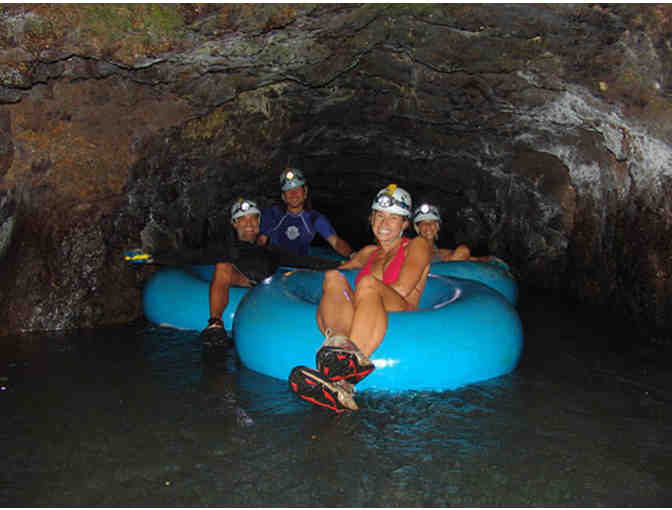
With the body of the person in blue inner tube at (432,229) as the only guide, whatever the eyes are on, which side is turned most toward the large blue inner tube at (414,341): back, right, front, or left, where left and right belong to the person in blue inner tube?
front

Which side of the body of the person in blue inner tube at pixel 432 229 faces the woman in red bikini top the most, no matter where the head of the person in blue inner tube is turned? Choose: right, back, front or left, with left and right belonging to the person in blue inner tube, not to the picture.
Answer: front

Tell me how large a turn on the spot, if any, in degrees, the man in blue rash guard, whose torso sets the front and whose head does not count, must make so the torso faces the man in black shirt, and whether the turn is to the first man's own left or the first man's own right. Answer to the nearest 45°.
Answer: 0° — they already face them

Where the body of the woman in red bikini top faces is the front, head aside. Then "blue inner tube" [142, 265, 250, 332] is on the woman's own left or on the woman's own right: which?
on the woman's own right

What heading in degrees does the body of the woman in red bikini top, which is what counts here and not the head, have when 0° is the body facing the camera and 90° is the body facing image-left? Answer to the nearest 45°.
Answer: approximately 45°

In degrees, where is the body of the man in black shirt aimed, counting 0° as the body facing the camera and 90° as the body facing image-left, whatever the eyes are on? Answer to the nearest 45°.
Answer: approximately 0°

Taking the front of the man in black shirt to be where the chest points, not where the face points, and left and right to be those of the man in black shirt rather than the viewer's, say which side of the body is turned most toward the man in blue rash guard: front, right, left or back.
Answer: back

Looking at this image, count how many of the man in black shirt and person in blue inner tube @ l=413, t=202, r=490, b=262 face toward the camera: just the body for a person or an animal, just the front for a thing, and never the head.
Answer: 2

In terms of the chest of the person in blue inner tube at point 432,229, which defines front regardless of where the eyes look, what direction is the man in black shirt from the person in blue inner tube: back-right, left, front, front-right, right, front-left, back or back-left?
front-right

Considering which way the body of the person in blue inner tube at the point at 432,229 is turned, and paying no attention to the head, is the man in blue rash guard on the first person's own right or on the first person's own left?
on the first person's own right

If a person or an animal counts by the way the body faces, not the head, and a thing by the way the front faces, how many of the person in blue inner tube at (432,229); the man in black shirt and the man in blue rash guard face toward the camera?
3

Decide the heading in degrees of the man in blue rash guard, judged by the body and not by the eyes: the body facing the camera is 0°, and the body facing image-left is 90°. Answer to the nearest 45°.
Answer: approximately 0°
